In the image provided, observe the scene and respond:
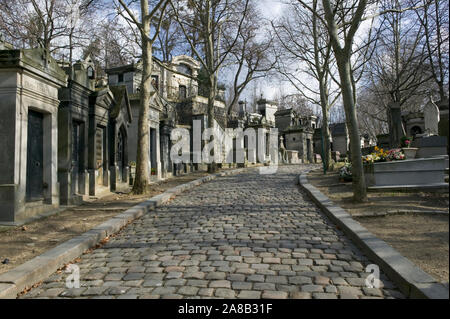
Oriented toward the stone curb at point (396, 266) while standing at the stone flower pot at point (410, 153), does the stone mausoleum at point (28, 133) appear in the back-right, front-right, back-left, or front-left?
front-right

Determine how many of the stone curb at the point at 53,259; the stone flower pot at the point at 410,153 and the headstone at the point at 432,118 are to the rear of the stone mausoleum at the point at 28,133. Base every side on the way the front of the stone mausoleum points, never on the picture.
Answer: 0

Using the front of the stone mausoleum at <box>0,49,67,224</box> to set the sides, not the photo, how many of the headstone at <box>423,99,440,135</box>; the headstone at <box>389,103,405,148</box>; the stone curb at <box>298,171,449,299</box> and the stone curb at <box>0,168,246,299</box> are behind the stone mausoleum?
0

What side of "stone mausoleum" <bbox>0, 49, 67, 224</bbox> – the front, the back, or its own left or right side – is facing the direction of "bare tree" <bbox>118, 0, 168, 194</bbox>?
left

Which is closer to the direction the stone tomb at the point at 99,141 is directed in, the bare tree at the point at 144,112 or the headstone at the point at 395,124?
the bare tree

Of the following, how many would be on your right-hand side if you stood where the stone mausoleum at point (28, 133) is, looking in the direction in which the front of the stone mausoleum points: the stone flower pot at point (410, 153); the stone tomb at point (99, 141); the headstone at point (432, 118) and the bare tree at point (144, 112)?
0

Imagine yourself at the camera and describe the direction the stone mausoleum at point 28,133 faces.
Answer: facing the viewer and to the right of the viewer

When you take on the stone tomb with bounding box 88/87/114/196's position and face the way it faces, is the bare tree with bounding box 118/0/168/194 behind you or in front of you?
in front

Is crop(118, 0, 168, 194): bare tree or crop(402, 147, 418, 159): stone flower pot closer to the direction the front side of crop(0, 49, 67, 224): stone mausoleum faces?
the stone flower pot

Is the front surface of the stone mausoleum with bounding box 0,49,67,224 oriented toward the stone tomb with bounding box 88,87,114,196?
no

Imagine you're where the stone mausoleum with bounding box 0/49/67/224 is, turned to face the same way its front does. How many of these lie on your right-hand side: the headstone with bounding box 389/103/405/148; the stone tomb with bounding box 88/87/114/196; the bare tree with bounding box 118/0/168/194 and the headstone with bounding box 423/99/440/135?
0

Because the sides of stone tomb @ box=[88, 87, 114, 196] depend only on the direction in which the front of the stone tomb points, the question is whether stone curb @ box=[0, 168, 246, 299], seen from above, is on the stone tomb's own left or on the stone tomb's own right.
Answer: on the stone tomb's own right

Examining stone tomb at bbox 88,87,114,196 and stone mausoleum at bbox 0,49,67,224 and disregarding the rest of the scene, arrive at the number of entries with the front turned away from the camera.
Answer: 0

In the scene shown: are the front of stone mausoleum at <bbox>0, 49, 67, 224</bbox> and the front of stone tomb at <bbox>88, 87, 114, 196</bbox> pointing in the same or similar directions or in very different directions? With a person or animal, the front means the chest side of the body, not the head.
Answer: same or similar directions

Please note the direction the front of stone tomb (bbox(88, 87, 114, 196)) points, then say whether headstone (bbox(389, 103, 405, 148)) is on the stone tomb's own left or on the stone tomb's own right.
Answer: on the stone tomb's own left

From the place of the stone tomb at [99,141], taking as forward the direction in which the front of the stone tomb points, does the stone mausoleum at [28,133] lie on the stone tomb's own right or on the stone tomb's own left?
on the stone tomb's own right

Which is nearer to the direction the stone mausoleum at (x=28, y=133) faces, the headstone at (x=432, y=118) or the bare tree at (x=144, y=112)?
the headstone

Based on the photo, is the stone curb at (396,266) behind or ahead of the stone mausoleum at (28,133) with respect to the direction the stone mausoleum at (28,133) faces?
ahead

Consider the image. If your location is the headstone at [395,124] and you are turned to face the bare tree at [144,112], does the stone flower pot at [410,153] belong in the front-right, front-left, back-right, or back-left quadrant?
front-left

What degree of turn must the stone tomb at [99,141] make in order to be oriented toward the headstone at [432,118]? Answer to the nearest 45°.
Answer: approximately 45° to its left
